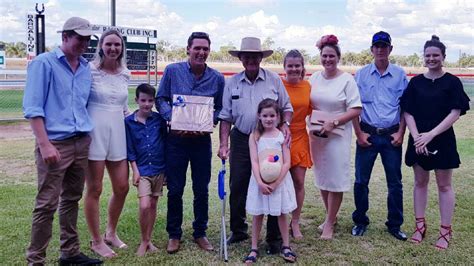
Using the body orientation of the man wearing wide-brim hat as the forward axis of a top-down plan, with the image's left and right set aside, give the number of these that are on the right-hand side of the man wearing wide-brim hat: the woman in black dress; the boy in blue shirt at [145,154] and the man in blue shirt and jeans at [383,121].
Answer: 1

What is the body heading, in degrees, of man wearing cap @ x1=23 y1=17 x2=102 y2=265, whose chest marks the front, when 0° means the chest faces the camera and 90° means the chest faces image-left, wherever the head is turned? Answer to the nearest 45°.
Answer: approximately 315°

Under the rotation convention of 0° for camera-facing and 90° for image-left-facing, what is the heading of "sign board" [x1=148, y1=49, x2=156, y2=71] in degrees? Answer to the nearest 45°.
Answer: approximately 0°

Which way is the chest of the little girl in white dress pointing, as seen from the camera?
toward the camera

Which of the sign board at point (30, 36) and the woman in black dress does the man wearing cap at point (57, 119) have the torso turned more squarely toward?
the woman in black dress

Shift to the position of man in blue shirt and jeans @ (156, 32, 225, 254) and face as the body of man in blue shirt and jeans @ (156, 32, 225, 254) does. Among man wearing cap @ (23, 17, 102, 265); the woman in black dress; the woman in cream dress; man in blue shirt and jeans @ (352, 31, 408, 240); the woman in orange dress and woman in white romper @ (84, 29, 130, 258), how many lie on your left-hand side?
4

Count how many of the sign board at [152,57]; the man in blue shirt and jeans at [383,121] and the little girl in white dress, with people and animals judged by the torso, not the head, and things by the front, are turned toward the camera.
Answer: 3

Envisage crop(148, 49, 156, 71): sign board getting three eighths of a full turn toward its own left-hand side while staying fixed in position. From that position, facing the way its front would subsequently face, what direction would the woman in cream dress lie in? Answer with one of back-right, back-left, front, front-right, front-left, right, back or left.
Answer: back-right

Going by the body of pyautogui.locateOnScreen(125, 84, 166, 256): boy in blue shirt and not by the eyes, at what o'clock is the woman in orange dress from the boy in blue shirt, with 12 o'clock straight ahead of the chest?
The woman in orange dress is roughly at 9 o'clock from the boy in blue shirt.

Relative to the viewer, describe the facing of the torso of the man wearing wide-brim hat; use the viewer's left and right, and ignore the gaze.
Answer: facing the viewer

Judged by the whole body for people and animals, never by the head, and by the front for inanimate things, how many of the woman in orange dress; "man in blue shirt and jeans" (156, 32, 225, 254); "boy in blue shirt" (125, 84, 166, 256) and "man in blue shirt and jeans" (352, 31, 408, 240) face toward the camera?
4
